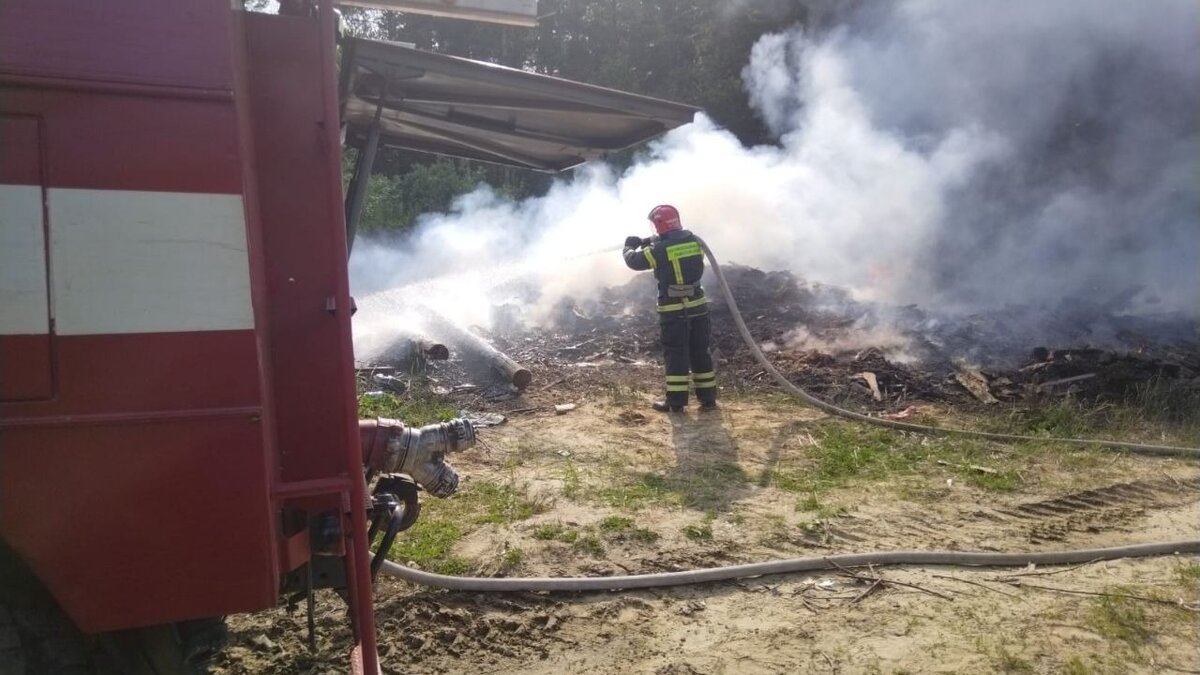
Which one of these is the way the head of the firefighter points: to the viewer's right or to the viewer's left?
to the viewer's left

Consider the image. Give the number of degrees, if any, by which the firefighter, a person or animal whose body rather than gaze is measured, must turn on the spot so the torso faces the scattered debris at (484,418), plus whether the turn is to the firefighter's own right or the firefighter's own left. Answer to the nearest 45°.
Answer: approximately 45° to the firefighter's own left

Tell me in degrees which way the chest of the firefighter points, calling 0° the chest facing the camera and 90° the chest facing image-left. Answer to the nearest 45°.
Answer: approximately 135°

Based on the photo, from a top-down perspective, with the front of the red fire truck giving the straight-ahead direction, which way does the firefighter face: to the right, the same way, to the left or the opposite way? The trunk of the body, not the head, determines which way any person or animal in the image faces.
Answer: to the right

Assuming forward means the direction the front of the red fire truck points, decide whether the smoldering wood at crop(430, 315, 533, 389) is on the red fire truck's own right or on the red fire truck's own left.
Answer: on the red fire truck's own right

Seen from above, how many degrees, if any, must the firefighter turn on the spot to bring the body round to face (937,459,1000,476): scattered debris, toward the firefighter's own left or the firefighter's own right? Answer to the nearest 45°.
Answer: approximately 180°

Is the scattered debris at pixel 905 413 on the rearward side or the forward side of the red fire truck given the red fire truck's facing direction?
on the rearward side

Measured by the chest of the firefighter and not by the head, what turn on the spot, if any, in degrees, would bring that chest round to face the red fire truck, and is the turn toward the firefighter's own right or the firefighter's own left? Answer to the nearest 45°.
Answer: approximately 135° to the firefighter's own left

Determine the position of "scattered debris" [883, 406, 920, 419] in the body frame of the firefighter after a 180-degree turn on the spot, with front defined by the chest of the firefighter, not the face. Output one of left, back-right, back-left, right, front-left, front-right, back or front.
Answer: front-left

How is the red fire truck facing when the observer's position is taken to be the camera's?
facing to the left of the viewer

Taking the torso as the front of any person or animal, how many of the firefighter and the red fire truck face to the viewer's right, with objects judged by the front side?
0
